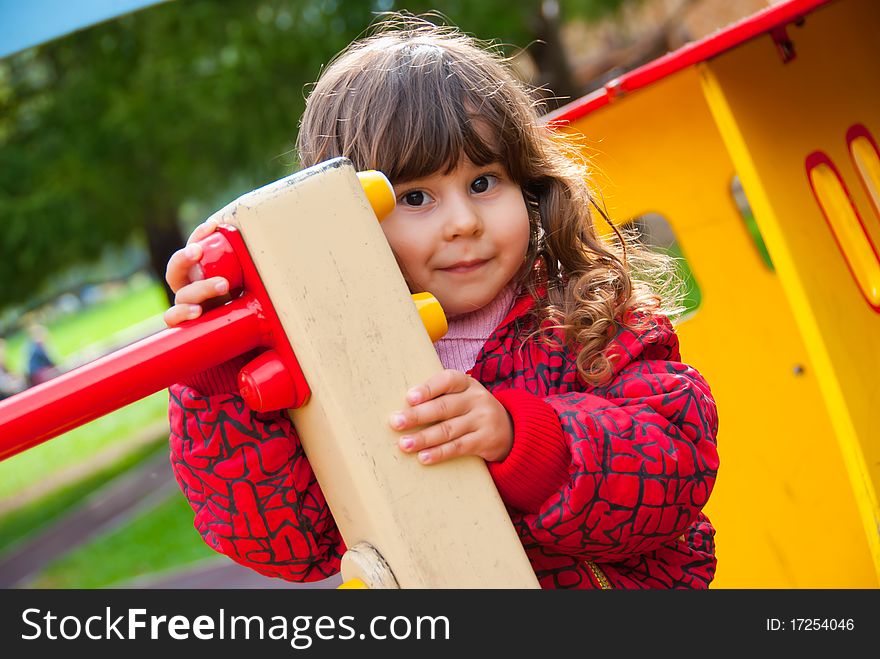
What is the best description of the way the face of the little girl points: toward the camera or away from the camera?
toward the camera

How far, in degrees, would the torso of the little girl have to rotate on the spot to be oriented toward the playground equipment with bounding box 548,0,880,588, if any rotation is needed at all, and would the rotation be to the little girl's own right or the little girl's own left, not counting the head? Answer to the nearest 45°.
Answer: approximately 135° to the little girl's own left

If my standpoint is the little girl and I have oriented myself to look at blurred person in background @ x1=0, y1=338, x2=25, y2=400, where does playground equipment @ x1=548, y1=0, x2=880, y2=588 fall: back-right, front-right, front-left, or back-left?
front-right

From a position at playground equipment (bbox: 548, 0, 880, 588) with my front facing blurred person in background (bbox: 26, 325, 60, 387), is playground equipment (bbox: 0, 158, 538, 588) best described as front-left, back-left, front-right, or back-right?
back-left

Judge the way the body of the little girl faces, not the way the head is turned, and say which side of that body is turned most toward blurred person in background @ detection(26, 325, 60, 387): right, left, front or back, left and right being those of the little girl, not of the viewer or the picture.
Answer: back

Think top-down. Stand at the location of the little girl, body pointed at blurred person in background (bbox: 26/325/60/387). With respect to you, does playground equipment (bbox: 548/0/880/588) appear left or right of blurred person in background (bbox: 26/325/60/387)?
right

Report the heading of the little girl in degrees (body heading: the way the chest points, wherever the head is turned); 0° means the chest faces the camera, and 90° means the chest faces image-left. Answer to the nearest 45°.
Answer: approximately 0°

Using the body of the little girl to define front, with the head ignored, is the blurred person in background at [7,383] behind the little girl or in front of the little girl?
behind
